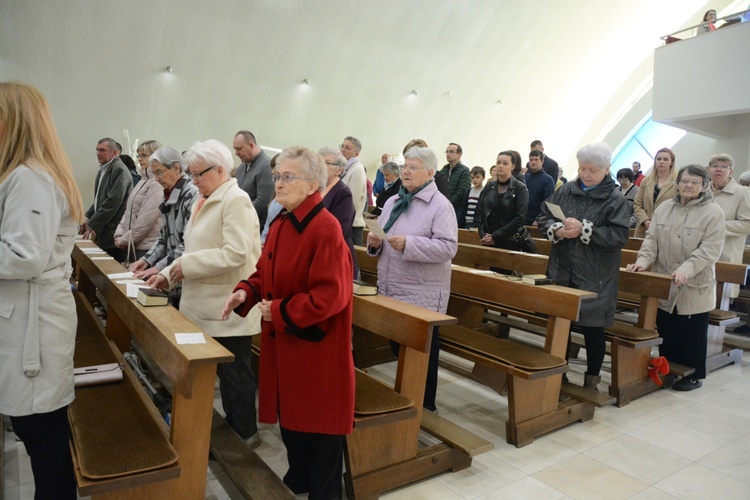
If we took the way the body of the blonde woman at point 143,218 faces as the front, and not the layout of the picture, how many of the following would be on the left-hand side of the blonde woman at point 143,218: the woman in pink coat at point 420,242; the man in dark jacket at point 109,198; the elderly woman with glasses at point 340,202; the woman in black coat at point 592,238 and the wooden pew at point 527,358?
4

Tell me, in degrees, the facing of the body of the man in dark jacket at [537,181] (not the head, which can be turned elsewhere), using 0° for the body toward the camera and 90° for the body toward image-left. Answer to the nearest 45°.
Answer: approximately 45°

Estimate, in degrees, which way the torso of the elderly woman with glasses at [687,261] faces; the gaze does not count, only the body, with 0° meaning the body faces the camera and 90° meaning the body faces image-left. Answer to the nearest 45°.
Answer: approximately 45°

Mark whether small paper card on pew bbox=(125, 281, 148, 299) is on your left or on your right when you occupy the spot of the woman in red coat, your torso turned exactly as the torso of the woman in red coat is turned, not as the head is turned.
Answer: on your right

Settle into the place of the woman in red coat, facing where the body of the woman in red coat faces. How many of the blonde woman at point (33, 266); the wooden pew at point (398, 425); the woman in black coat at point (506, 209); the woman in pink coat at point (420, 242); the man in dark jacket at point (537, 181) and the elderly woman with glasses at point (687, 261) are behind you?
5

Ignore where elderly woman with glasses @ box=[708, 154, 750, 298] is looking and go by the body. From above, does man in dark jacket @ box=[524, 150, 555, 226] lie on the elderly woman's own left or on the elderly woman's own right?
on the elderly woman's own right

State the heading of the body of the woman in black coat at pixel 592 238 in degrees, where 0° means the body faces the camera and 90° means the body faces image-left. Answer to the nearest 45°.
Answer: approximately 45°

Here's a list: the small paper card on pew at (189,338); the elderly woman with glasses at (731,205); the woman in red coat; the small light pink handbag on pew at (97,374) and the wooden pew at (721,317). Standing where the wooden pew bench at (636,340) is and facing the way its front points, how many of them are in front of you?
3

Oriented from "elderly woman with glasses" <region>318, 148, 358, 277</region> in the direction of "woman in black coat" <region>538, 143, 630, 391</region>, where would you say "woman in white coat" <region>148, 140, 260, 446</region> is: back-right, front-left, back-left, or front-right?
back-right

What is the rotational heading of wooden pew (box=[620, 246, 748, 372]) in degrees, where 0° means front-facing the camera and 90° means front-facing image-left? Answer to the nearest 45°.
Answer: approximately 45°

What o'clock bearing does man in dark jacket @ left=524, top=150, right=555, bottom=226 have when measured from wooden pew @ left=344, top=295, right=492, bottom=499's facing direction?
The man in dark jacket is roughly at 5 o'clock from the wooden pew.
